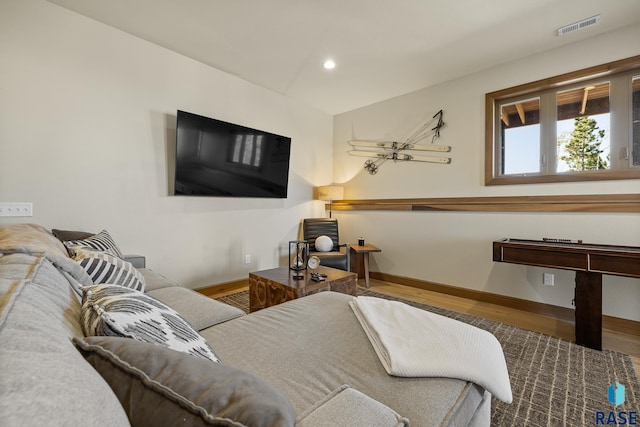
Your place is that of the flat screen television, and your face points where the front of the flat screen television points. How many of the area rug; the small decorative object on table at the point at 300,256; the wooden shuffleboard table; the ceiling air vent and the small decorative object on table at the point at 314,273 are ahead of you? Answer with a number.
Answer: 5

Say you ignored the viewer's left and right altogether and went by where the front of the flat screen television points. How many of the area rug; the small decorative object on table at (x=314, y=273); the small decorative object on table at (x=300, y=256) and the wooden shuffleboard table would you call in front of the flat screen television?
4

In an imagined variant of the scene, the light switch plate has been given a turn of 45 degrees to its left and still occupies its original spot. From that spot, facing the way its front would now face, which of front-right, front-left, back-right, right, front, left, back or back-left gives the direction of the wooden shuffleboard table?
front

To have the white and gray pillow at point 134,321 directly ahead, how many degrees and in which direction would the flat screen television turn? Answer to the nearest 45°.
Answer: approximately 45° to its right

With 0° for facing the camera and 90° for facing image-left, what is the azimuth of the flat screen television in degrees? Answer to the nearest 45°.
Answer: approximately 315°

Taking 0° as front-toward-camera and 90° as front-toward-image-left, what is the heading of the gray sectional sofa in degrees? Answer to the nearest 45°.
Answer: approximately 225°

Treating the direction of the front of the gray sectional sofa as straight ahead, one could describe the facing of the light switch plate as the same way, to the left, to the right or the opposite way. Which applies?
to the right

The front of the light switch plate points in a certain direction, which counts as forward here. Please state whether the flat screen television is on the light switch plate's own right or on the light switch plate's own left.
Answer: on the light switch plate's own left

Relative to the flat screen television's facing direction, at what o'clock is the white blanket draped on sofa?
The white blanket draped on sofa is roughly at 1 o'clock from the flat screen television.

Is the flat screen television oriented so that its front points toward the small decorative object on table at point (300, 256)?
yes

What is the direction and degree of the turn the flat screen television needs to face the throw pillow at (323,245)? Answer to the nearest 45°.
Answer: approximately 45° to its left

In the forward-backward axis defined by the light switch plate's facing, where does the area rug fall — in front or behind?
in front
